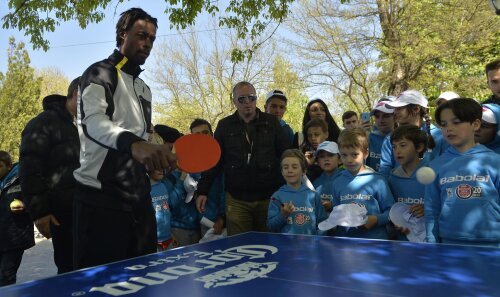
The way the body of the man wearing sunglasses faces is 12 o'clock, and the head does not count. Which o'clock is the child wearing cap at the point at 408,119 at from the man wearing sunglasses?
The child wearing cap is roughly at 9 o'clock from the man wearing sunglasses.

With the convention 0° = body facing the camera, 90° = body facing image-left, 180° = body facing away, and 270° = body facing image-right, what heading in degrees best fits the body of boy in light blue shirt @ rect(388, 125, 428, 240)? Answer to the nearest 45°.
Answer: approximately 45°

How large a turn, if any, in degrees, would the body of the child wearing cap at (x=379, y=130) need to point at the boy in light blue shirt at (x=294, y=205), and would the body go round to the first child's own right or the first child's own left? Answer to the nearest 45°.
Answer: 0° — they already face them

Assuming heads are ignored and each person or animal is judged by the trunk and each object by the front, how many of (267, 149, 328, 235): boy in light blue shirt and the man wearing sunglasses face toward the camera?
2

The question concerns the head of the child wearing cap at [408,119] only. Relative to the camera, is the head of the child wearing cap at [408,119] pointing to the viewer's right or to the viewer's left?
to the viewer's left

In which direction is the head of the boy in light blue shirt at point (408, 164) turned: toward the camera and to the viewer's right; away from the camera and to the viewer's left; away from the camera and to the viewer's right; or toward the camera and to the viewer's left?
toward the camera and to the viewer's left

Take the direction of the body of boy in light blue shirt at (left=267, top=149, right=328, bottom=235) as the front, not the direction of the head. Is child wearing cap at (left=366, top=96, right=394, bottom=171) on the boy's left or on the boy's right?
on the boy's left

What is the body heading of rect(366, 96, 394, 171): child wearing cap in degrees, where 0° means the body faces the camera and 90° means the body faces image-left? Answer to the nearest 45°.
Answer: approximately 45°
